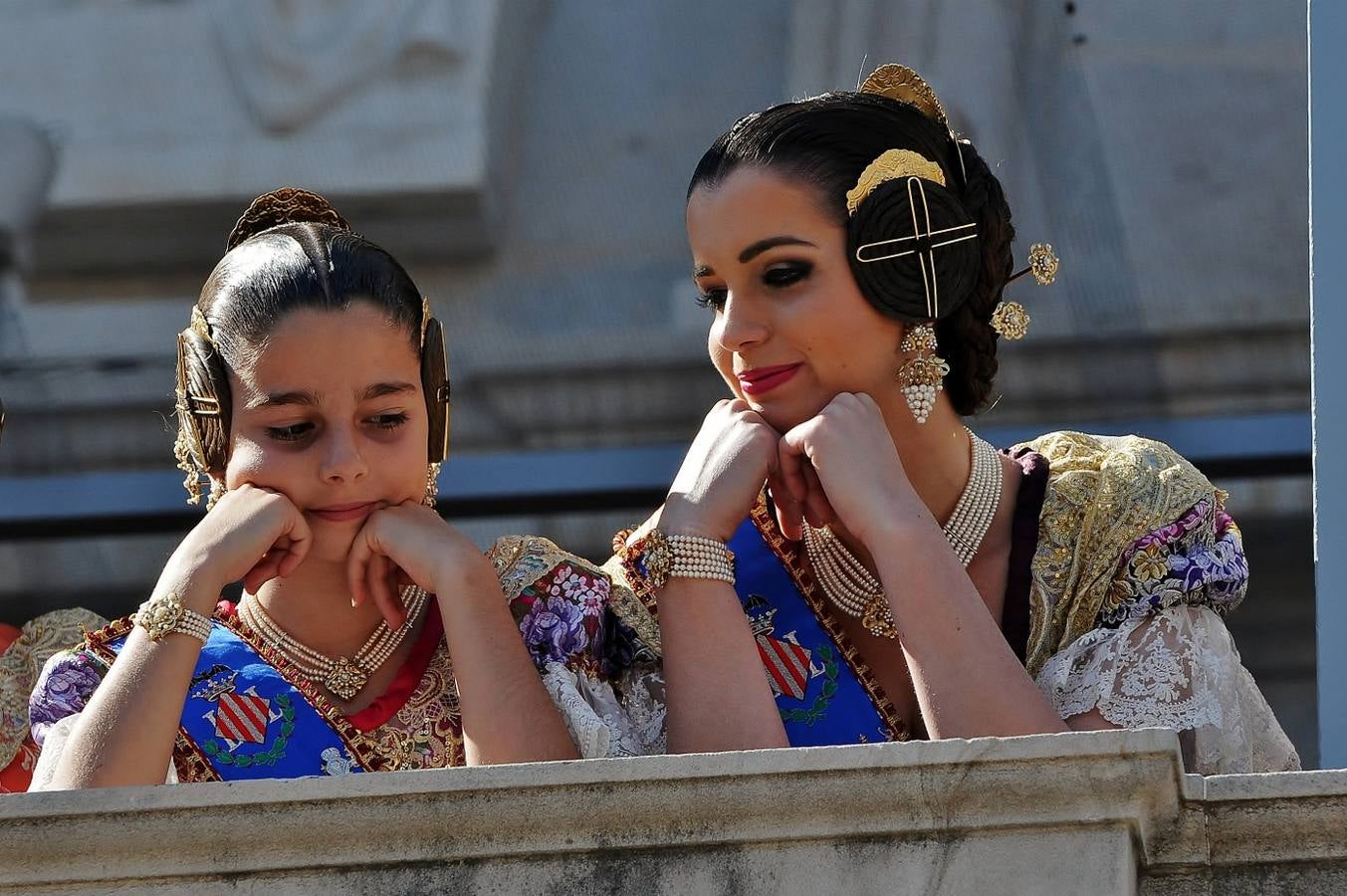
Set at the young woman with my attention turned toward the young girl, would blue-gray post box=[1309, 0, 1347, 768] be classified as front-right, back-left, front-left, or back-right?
back-right

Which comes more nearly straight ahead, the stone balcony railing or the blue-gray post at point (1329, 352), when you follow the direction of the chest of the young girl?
the stone balcony railing

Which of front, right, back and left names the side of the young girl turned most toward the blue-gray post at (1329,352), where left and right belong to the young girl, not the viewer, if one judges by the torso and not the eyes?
left

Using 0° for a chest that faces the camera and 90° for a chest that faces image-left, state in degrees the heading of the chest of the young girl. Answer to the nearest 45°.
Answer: approximately 0°

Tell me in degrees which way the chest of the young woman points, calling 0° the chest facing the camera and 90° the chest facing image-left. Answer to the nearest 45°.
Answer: approximately 45°

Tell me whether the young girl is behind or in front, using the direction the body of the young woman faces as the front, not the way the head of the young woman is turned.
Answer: in front

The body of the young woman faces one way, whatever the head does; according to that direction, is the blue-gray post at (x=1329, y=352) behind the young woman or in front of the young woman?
behind
